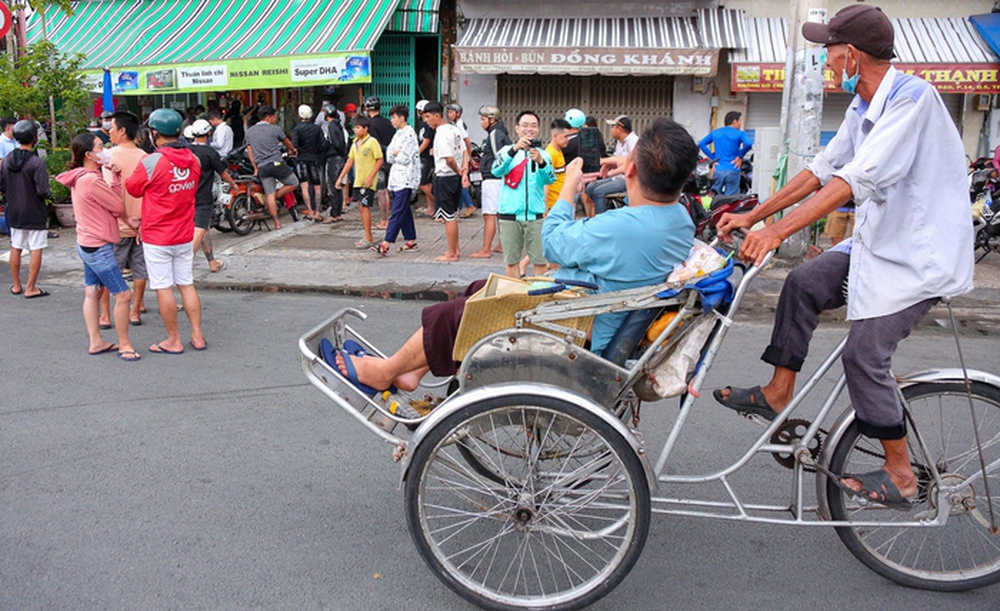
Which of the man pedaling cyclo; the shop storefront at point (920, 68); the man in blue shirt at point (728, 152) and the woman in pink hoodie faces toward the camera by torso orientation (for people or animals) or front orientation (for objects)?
the shop storefront

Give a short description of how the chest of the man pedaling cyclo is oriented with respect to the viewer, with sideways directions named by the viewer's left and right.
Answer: facing to the left of the viewer

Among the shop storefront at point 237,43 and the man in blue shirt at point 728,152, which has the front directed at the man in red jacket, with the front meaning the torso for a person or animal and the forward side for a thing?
the shop storefront

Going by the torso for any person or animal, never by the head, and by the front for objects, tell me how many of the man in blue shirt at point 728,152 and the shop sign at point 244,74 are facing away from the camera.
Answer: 1

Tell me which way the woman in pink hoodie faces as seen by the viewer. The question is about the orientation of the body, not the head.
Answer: to the viewer's right

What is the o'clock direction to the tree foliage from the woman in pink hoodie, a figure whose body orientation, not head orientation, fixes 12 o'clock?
The tree foliage is roughly at 9 o'clock from the woman in pink hoodie.

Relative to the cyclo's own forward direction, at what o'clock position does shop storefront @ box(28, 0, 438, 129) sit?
The shop storefront is roughly at 2 o'clock from the cyclo.

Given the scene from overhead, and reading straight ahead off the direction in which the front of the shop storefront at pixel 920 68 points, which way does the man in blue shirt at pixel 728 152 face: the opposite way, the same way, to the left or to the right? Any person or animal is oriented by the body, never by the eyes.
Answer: the opposite way

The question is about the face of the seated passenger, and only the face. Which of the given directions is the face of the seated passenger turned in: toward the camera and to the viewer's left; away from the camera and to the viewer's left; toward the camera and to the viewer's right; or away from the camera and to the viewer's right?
away from the camera and to the viewer's left

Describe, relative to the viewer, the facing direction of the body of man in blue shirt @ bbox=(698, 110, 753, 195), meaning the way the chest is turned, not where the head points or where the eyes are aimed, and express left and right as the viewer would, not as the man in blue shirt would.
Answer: facing away from the viewer

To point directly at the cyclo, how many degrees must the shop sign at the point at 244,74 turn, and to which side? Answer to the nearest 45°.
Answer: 0° — it already faces it

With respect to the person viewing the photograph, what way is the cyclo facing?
facing to the left of the viewer
